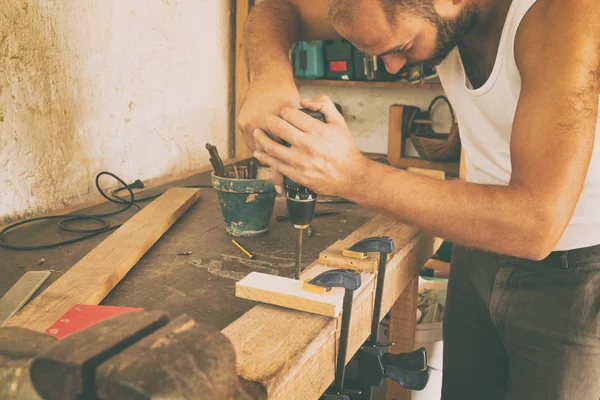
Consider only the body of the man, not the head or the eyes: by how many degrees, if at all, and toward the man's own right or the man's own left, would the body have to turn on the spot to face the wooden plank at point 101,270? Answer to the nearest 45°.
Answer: approximately 45° to the man's own right

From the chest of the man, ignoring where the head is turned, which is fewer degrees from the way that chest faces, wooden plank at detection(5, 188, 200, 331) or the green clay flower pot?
the wooden plank

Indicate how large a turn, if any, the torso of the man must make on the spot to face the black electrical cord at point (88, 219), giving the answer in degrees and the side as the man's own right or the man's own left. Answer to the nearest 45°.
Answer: approximately 45° to the man's own right

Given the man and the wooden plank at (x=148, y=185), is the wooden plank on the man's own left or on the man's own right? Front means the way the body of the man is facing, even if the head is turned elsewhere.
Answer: on the man's own right

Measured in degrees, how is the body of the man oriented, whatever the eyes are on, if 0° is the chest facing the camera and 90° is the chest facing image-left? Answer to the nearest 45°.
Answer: approximately 45°
